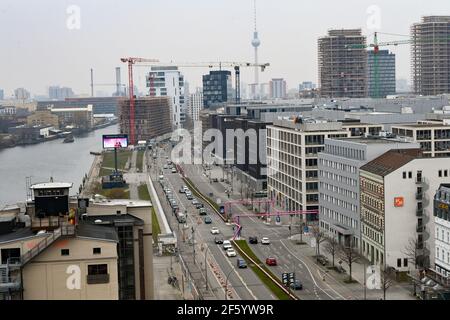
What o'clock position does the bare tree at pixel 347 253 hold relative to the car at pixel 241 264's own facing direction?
The bare tree is roughly at 10 o'clock from the car.

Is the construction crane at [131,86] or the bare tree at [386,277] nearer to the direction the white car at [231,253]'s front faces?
the bare tree

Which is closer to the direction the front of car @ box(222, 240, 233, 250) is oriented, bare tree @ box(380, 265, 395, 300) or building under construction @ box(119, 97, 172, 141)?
the bare tree

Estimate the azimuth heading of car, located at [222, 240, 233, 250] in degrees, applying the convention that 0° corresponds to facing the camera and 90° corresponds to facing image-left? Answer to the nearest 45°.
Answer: approximately 315°

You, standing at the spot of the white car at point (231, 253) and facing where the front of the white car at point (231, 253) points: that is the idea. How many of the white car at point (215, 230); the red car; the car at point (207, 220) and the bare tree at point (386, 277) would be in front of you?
2

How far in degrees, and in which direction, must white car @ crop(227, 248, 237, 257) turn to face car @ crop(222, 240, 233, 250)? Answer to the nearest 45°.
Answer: approximately 135° to its left

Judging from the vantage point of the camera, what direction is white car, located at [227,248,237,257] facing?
facing the viewer and to the right of the viewer

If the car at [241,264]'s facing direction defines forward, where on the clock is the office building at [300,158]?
The office building is roughly at 8 o'clock from the car.

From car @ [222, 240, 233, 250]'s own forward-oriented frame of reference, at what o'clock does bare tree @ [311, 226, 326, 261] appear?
The bare tree is roughly at 10 o'clock from the car.

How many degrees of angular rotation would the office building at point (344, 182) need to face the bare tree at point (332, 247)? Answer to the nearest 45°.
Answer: approximately 45° to its left

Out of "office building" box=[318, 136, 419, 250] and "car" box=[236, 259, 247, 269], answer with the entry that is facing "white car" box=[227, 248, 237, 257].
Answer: the office building

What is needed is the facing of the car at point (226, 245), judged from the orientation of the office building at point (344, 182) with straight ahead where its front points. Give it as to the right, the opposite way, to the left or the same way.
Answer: to the left

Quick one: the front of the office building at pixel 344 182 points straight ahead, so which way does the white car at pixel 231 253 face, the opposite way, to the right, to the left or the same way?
to the left

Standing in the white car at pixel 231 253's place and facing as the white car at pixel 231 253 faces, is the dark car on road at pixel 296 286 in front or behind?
in front

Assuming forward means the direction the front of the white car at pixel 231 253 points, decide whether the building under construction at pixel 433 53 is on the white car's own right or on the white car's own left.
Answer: on the white car's own left

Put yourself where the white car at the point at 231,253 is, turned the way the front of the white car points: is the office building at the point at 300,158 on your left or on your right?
on your left

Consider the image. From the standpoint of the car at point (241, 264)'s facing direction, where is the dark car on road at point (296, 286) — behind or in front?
in front
